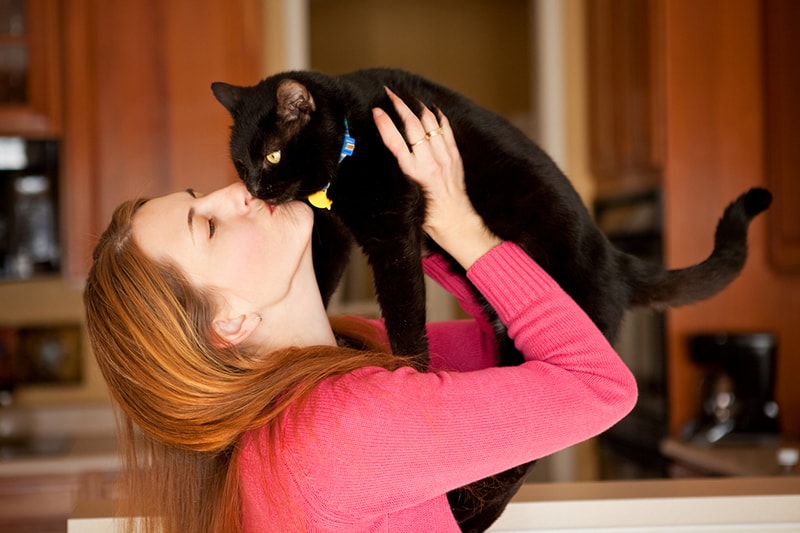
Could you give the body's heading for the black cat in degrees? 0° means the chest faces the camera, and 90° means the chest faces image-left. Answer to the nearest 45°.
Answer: approximately 90°

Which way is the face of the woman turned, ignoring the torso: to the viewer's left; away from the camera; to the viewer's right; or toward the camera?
to the viewer's right

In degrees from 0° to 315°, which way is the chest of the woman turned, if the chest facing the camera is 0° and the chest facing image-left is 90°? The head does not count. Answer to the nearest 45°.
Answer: approximately 270°

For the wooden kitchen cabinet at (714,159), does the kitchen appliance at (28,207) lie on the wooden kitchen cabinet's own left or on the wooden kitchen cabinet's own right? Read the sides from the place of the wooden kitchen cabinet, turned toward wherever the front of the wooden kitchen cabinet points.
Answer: on the wooden kitchen cabinet's own right

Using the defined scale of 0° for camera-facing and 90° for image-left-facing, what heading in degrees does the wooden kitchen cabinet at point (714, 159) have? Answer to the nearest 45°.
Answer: approximately 0°

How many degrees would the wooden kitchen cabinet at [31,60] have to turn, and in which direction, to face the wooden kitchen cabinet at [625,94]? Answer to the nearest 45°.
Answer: approximately 90° to its left
